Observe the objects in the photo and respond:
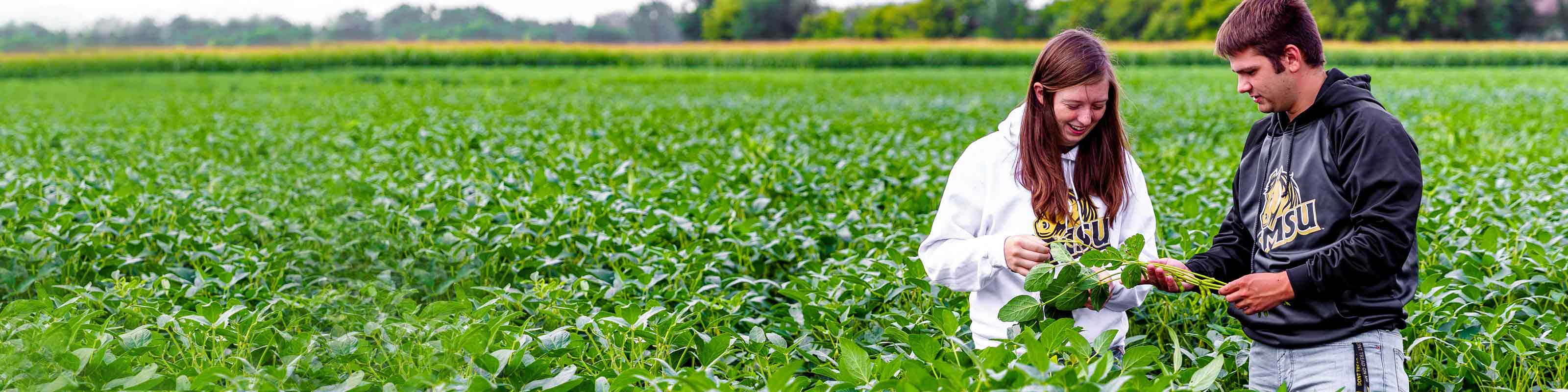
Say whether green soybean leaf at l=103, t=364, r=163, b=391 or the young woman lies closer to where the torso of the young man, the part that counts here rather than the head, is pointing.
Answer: the green soybean leaf

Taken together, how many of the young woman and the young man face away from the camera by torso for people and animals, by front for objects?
0

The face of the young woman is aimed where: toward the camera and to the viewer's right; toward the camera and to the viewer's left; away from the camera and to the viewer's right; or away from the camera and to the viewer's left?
toward the camera and to the viewer's right

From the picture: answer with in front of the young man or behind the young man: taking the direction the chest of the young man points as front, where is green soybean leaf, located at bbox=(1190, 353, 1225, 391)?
in front

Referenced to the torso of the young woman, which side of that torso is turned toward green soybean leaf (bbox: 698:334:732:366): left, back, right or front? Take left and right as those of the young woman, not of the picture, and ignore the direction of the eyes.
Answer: right

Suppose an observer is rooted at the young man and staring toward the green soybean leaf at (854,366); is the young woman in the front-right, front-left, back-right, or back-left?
front-right

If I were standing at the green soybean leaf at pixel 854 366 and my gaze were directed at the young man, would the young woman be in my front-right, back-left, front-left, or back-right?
front-left

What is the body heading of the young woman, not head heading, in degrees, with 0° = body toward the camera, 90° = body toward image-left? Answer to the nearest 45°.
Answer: approximately 315°

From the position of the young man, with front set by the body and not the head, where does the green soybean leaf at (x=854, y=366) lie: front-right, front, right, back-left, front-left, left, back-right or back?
front

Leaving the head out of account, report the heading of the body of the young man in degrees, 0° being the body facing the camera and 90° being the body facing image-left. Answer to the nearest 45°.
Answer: approximately 45°

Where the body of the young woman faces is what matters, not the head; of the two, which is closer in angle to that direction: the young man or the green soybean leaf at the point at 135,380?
the young man

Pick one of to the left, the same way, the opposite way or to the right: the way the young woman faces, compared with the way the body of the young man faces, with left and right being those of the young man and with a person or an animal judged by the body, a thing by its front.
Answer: to the left

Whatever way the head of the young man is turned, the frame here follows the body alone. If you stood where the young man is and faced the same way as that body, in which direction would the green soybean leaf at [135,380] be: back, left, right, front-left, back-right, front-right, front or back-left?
front

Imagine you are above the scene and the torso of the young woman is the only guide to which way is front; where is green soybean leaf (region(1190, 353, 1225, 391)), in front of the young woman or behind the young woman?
in front

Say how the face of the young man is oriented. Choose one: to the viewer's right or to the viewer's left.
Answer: to the viewer's left
